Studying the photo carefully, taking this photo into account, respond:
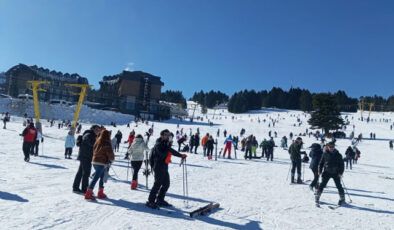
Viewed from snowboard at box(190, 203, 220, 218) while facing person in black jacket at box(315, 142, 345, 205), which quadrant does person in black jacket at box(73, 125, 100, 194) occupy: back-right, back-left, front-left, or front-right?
back-left

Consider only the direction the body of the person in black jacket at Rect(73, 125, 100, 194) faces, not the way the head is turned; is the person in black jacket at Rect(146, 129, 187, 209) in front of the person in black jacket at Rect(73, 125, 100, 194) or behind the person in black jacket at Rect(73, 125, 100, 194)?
in front

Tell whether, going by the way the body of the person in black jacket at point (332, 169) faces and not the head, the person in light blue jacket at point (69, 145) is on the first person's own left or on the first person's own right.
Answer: on the first person's own right

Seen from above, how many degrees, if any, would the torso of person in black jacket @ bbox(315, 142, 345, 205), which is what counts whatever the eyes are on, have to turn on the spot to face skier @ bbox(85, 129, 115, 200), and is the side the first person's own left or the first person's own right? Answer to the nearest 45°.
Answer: approximately 45° to the first person's own right

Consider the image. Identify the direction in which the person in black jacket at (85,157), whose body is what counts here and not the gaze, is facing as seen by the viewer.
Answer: to the viewer's right

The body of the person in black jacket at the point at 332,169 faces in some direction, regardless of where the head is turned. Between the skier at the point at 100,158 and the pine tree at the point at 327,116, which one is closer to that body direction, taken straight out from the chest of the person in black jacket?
the skier

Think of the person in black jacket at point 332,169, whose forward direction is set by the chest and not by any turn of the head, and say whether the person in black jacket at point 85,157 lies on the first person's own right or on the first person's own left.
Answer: on the first person's own right

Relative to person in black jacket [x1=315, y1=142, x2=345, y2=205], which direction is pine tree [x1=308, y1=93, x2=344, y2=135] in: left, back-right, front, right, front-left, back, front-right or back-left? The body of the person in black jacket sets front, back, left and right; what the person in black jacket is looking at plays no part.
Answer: back

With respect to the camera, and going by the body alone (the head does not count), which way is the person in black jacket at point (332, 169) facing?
toward the camera

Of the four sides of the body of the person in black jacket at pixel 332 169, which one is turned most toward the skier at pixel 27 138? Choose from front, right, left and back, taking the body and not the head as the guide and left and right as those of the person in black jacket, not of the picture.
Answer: right
